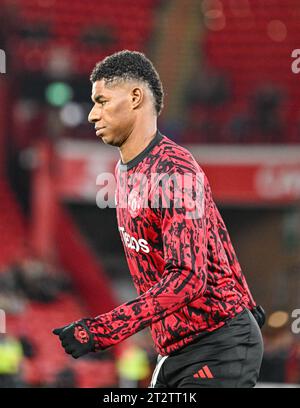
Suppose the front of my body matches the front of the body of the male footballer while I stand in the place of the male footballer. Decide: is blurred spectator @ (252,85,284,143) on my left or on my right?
on my right

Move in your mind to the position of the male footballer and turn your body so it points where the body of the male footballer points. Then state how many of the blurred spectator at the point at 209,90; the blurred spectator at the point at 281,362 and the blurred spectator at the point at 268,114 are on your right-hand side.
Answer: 3

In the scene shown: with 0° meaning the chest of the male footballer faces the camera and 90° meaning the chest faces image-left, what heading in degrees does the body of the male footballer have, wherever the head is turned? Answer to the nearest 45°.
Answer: approximately 90°

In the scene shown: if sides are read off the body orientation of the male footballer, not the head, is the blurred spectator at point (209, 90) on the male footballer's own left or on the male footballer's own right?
on the male footballer's own right
